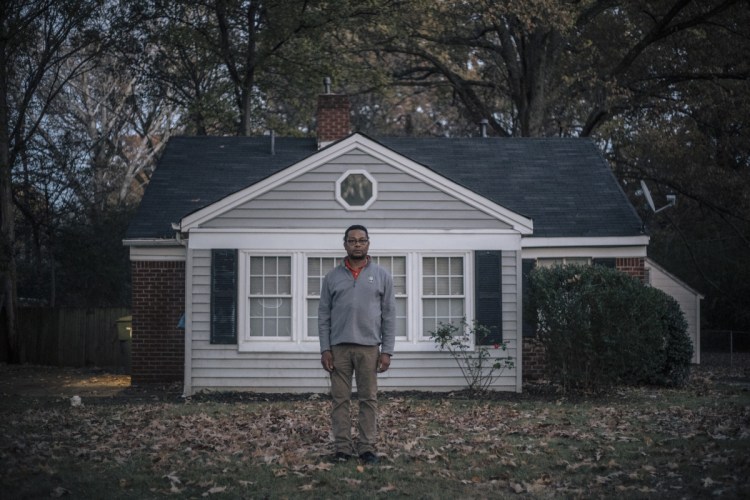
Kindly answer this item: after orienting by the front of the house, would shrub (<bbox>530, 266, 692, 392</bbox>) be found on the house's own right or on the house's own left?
on the house's own left

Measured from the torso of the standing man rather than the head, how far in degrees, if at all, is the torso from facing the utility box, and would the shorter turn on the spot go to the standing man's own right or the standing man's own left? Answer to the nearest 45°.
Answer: approximately 180°

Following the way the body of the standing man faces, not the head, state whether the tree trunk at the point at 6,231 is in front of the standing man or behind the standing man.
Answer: behind

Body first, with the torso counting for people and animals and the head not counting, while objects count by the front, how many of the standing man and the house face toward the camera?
2

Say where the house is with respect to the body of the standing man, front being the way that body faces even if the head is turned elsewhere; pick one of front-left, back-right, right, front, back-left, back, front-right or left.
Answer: back

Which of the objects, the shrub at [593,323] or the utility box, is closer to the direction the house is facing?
the shrub

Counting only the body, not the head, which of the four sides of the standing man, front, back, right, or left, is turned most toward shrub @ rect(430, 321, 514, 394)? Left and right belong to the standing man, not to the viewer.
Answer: back

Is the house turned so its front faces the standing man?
yes

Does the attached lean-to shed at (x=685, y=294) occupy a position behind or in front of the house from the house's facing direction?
behind
